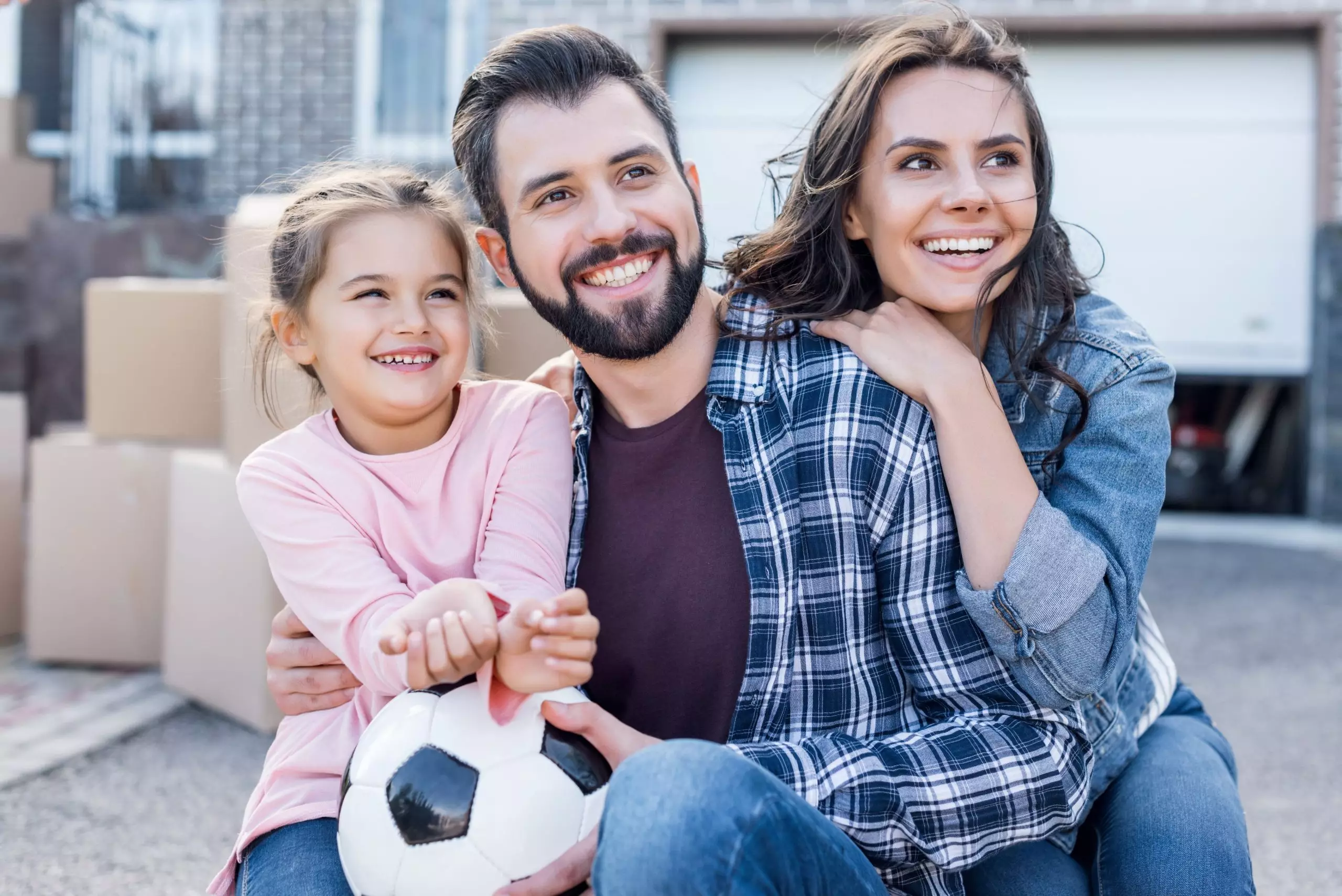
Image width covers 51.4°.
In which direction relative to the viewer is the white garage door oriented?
toward the camera

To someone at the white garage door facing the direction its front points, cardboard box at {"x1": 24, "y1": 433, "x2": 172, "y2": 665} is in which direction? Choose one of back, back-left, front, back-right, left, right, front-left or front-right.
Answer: front-right

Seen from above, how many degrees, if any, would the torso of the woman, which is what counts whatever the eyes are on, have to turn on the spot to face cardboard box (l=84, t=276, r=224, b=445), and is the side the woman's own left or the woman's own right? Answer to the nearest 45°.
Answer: approximately 90° to the woman's own right

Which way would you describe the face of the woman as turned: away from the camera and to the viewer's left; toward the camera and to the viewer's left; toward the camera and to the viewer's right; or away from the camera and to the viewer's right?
toward the camera and to the viewer's right

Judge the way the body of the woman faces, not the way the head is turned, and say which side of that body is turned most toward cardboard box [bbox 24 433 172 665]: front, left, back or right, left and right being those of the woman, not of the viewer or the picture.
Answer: right

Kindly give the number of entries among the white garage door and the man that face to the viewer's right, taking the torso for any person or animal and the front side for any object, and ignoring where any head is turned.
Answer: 0

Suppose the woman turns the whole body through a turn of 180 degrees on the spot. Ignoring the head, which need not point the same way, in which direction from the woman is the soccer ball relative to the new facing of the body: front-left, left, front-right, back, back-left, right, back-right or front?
back

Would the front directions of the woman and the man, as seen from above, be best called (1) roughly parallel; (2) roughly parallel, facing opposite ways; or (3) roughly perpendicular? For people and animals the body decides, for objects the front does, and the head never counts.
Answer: roughly parallel

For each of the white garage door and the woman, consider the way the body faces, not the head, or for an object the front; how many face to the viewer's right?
0

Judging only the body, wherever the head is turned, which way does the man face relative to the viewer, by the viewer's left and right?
facing the viewer and to the left of the viewer

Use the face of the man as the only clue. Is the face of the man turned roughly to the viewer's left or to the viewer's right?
to the viewer's right

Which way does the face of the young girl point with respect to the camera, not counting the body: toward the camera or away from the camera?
toward the camera

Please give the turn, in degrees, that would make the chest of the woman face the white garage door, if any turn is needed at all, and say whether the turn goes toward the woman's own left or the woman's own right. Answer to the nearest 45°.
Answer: approximately 135° to the woman's own right

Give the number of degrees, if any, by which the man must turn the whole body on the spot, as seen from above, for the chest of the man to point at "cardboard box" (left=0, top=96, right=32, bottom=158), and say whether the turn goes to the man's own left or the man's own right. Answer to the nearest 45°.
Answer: approximately 90° to the man's own right

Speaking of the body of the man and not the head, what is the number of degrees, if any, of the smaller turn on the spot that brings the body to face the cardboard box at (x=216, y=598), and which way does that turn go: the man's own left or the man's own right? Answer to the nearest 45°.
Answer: approximately 90° to the man's own right
